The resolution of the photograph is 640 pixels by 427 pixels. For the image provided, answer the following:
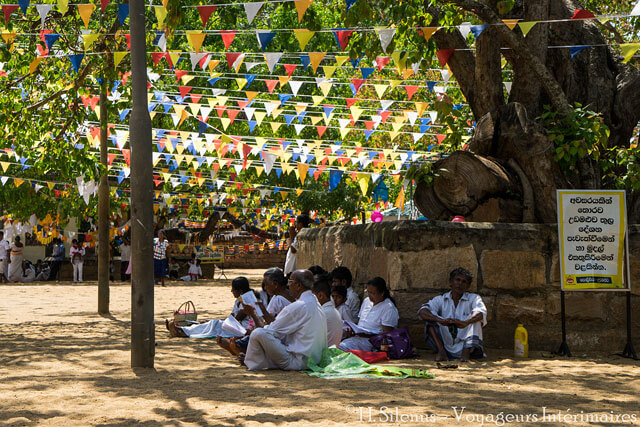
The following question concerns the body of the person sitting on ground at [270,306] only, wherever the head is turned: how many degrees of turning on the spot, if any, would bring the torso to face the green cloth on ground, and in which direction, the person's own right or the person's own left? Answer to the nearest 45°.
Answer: approximately 135° to the person's own left

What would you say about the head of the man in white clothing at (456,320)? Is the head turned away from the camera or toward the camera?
toward the camera

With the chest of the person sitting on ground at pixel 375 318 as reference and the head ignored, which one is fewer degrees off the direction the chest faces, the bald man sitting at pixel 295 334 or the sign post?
the bald man sitting

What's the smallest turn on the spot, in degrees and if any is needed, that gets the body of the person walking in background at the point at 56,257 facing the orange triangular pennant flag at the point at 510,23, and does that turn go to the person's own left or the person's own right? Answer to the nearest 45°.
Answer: approximately 90° to the person's own left

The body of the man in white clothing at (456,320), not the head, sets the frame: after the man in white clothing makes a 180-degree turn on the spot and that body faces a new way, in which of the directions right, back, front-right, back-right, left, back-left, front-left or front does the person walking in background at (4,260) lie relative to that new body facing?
front-left

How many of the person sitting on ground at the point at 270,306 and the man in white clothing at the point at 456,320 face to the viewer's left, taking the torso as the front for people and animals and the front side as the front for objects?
1

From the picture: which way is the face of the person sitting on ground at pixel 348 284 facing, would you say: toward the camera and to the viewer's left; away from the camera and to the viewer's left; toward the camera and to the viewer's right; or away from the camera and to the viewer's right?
toward the camera and to the viewer's left

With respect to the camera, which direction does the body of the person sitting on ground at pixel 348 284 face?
to the viewer's left

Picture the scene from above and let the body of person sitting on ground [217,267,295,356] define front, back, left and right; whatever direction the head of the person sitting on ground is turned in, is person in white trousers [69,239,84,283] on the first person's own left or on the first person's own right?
on the first person's own right

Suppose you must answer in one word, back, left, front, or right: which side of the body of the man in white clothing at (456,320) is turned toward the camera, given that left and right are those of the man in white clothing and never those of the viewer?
front

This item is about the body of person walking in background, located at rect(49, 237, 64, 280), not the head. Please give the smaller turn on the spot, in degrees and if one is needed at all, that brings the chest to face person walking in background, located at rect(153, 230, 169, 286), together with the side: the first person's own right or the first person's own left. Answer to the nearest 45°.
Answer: approximately 135° to the first person's own left

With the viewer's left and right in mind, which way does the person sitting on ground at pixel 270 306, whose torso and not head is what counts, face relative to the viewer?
facing to the left of the viewer
